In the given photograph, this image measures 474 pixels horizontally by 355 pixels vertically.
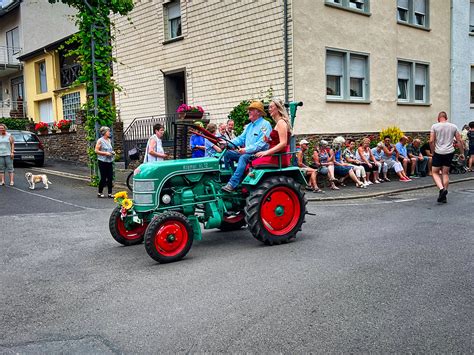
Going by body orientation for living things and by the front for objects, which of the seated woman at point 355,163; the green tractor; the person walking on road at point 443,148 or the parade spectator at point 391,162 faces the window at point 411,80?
the person walking on road

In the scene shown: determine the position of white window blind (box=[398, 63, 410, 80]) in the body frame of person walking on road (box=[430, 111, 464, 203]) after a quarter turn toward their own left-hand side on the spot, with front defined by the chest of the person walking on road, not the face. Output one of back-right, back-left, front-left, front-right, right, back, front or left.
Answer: right

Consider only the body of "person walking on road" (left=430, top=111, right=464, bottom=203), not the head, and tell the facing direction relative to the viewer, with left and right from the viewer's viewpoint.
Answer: facing away from the viewer

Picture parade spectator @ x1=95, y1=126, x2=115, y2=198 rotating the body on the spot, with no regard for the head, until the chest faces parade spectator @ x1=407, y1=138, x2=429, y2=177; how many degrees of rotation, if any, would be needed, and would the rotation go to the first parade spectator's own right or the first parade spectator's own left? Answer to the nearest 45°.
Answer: approximately 45° to the first parade spectator's own left

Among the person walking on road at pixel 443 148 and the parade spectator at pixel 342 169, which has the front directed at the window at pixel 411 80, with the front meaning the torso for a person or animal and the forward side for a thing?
the person walking on road

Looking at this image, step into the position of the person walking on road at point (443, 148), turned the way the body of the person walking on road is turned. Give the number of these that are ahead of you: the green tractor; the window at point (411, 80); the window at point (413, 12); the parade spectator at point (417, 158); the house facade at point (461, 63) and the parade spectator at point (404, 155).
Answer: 5

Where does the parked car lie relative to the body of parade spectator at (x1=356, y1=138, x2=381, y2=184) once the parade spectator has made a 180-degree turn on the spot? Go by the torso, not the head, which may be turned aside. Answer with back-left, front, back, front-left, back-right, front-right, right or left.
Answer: front-left

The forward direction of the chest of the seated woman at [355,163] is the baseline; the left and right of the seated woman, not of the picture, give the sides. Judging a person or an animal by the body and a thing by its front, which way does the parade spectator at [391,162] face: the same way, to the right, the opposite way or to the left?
the same way

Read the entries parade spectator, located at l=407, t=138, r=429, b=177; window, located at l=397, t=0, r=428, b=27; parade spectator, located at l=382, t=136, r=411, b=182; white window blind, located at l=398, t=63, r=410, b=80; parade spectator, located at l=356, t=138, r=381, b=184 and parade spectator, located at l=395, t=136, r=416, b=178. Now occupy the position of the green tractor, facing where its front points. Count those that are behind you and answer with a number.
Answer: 6

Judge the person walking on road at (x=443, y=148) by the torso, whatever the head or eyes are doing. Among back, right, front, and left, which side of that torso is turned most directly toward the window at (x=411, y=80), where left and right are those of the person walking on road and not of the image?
front

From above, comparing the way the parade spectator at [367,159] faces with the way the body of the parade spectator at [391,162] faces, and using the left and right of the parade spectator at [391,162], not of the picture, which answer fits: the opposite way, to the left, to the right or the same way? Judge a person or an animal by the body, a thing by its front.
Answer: the same way

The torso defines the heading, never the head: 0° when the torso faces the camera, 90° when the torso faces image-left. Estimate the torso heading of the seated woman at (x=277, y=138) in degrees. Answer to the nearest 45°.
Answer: approximately 90°

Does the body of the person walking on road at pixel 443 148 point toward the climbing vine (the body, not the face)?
no

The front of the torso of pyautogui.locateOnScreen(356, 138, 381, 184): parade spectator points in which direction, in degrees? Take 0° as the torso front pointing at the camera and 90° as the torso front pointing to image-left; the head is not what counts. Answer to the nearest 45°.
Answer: approximately 315°

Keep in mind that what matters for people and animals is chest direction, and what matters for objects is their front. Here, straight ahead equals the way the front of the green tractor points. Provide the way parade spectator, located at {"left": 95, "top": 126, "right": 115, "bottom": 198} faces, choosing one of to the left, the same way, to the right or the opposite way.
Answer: to the left

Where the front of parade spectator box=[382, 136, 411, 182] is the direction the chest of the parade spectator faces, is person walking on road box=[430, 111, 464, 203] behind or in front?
in front

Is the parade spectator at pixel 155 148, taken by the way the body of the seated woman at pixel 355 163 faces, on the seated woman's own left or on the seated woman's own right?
on the seated woman's own right

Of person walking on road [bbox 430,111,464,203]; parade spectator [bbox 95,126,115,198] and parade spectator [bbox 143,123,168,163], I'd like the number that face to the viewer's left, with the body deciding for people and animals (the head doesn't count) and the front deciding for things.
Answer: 0

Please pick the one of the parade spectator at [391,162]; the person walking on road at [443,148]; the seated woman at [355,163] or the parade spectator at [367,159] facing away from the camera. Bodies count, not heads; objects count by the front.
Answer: the person walking on road

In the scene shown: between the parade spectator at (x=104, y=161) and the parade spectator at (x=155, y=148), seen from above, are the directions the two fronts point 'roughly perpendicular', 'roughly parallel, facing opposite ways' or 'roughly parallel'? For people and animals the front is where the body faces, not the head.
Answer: roughly parallel
